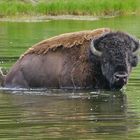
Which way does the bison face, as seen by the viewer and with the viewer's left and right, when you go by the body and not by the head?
facing the viewer and to the right of the viewer
